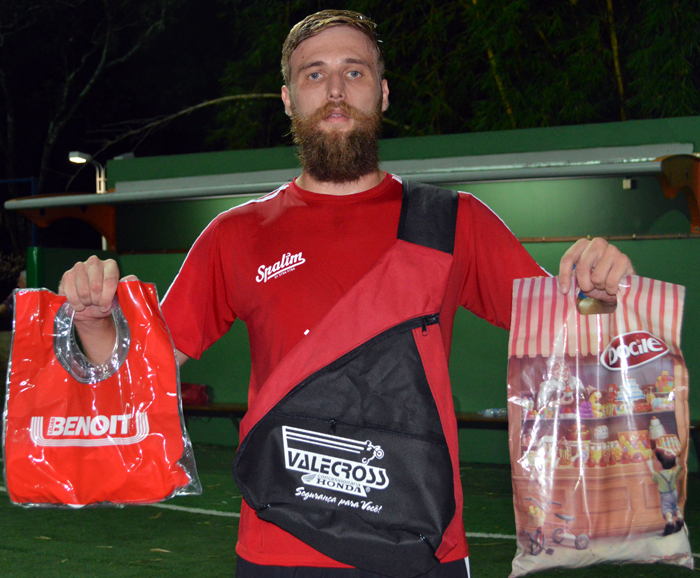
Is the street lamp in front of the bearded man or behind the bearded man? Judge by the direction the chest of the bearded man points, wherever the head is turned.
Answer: behind

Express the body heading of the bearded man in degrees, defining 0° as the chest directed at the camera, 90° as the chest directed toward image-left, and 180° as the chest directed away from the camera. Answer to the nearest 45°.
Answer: approximately 0°
